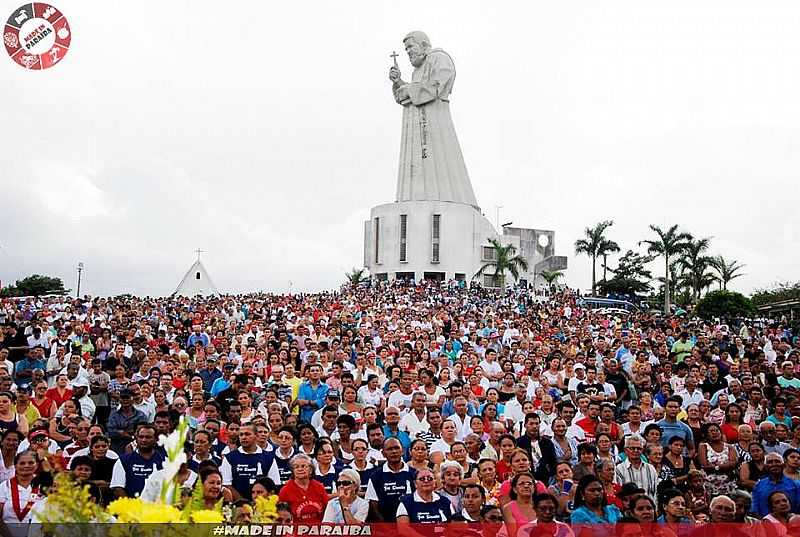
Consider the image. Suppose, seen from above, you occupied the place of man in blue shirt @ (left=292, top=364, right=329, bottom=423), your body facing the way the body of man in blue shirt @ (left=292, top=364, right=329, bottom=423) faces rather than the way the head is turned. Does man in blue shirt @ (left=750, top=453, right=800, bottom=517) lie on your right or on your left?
on your left

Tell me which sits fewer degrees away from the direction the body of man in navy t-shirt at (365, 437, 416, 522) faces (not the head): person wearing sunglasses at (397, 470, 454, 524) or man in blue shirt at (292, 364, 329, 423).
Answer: the person wearing sunglasses

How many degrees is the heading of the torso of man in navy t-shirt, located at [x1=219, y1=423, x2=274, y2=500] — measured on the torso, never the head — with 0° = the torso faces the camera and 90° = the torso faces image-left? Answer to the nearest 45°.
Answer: approximately 0°

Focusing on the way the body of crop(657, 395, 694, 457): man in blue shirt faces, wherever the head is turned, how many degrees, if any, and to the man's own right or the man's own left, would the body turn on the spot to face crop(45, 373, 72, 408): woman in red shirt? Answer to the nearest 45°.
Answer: approximately 90° to the man's own right

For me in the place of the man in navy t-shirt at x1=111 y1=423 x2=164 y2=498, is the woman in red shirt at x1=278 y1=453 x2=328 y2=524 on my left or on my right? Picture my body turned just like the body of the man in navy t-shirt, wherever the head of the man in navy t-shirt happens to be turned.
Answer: on my left

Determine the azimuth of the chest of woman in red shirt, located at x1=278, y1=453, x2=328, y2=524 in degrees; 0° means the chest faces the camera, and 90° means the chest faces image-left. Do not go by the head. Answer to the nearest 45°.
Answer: approximately 0°

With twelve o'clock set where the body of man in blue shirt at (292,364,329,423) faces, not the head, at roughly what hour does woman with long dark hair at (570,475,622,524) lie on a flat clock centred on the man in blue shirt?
The woman with long dark hair is roughly at 11 o'clock from the man in blue shirt.

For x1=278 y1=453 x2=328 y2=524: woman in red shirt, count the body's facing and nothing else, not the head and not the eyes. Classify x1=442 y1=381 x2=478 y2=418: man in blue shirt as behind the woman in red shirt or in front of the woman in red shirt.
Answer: behind

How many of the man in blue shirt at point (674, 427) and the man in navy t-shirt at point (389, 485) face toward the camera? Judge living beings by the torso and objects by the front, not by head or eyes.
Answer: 2

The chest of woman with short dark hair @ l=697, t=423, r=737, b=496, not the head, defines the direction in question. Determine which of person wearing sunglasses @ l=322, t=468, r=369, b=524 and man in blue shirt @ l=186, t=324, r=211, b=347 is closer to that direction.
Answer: the person wearing sunglasses
